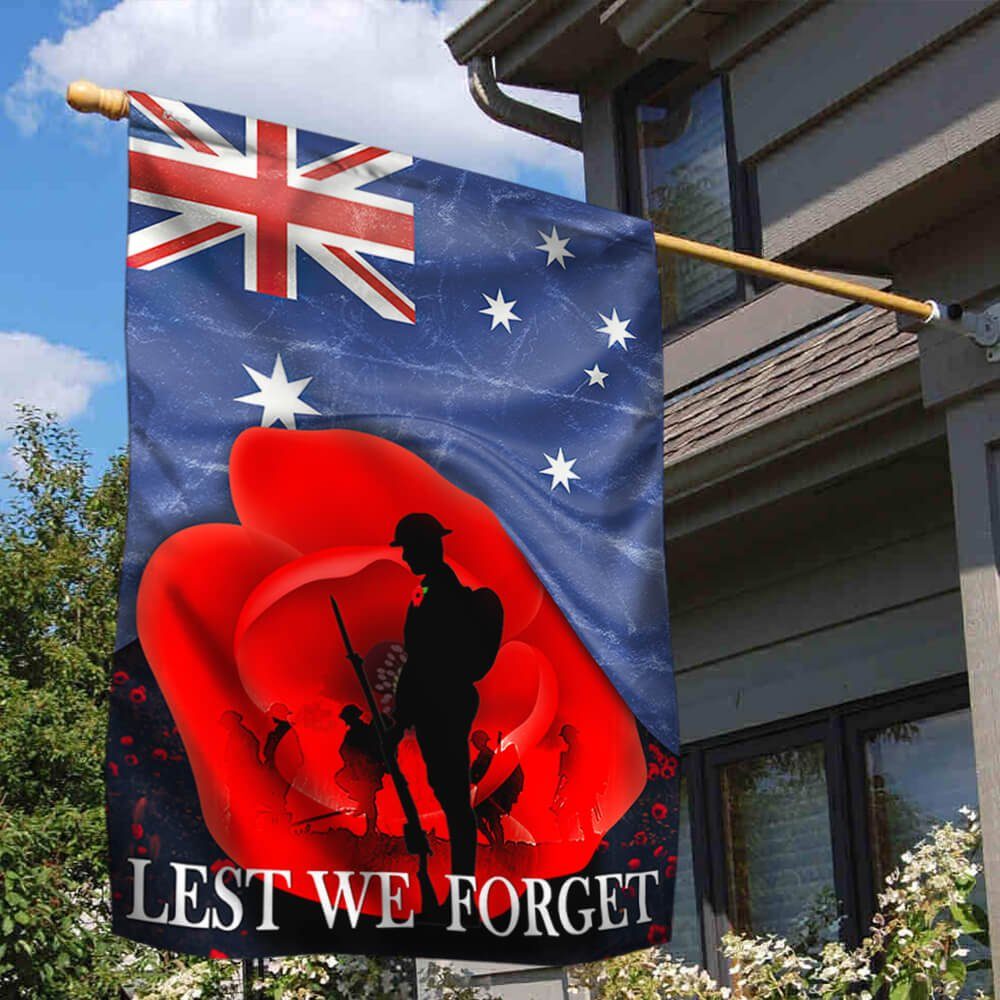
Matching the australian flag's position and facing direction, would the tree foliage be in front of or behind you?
behind

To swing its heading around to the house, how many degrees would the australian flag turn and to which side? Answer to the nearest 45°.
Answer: approximately 135° to its left

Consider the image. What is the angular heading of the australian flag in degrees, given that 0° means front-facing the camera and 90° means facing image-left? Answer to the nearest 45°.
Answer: approximately 0°

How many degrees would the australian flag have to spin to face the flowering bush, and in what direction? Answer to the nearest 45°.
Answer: approximately 135° to its left
